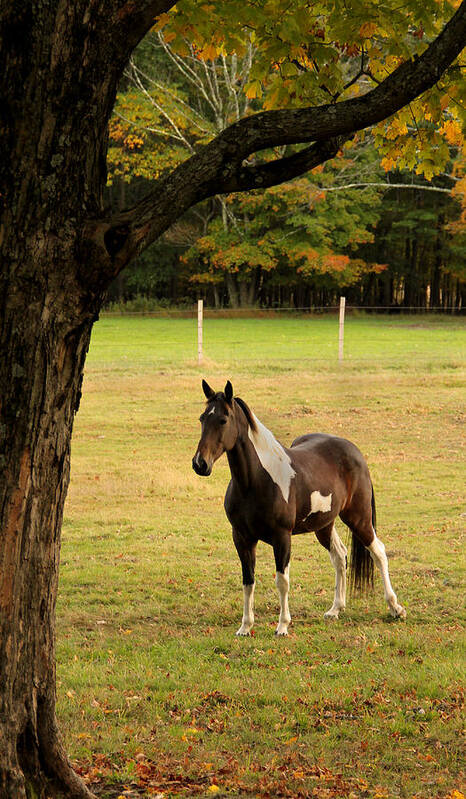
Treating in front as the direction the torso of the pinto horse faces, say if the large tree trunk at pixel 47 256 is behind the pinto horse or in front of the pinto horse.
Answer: in front

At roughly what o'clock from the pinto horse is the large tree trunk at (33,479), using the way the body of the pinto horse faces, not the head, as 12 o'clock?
The large tree trunk is roughly at 11 o'clock from the pinto horse.

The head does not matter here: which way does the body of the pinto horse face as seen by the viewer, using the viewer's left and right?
facing the viewer and to the left of the viewer
